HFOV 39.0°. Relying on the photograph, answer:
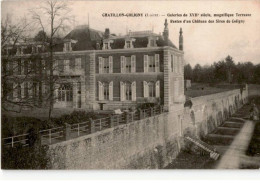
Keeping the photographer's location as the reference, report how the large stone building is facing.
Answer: facing the viewer

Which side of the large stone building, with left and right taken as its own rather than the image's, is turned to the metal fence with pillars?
front

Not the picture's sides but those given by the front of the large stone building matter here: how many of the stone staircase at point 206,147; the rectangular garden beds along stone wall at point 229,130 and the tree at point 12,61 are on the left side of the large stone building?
2

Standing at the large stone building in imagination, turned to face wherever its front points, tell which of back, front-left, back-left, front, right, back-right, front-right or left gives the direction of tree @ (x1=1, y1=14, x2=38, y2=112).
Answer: front-right
